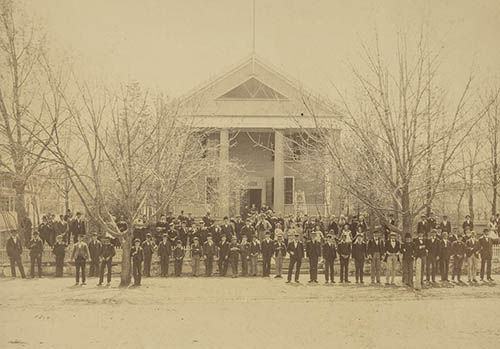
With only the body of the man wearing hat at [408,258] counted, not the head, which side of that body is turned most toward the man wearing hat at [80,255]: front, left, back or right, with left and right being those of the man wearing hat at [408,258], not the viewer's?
right

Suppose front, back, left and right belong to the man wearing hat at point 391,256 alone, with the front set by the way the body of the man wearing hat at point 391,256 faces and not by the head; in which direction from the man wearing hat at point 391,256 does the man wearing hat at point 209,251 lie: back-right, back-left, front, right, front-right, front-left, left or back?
right

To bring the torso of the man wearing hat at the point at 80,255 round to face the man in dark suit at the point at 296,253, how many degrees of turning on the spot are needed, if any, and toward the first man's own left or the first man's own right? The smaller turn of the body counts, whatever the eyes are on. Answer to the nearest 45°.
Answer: approximately 90° to the first man's own left

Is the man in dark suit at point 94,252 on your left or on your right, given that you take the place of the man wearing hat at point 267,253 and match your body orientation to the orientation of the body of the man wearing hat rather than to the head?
on your right

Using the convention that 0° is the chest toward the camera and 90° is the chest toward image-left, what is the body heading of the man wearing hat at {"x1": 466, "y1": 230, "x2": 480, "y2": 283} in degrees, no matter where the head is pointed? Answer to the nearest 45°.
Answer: approximately 0°

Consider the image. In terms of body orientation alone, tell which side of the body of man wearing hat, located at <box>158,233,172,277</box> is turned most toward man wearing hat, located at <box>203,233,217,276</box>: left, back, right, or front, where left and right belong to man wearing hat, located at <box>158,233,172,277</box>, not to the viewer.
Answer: left

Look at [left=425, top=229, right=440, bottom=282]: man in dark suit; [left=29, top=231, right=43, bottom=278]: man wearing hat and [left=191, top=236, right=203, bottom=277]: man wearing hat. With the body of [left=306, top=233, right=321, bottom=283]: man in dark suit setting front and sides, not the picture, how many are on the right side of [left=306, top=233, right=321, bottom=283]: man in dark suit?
2

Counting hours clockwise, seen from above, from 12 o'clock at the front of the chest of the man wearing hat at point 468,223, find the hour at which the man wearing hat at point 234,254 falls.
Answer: the man wearing hat at point 234,254 is roughly at 2 o'clock from the man wearing hat at point 468,223.

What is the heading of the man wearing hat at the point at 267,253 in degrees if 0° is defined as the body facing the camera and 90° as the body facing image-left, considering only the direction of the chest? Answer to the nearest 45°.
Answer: approximately 0°

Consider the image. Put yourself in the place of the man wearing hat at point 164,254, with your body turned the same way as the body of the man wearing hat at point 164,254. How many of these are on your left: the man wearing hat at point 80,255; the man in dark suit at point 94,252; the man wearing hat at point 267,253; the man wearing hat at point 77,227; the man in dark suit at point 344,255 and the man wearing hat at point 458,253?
3
